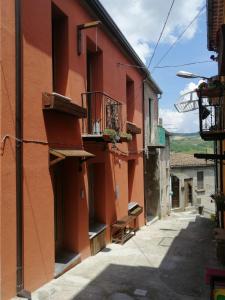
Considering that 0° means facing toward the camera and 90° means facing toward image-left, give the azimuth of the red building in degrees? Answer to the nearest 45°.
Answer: approximately 315°

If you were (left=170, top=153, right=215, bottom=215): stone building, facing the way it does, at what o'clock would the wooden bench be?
The wooden bench is roughly at 12 o'clock from the stone building.

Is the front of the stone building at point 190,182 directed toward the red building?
yes

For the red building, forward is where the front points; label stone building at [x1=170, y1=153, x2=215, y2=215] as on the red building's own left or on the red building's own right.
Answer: on the red building's own left

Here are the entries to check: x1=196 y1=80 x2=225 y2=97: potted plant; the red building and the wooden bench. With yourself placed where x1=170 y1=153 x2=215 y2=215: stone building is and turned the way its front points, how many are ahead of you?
3

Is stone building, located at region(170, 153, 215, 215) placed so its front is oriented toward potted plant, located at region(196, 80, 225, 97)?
yes

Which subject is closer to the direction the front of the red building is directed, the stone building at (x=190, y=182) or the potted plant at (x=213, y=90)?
the potted plant
